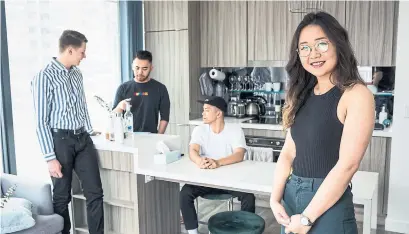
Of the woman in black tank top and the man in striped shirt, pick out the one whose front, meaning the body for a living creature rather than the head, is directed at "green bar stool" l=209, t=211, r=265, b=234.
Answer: the man in striped shirt

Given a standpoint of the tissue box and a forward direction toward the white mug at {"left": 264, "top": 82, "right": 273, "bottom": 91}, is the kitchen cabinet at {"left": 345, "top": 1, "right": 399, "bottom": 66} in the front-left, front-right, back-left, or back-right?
front-right

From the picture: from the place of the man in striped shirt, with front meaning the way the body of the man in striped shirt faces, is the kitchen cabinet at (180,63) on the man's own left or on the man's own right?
on the man's own left

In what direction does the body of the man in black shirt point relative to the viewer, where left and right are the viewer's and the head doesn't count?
facing the viewer

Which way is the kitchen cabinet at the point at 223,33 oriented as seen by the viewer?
toward the camera

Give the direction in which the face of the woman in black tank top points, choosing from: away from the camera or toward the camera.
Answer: toward the camera

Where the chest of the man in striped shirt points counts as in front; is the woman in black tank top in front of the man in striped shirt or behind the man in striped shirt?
in front

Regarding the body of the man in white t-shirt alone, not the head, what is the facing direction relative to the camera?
toward the camera

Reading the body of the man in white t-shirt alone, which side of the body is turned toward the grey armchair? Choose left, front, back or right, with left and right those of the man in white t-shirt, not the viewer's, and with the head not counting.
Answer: right

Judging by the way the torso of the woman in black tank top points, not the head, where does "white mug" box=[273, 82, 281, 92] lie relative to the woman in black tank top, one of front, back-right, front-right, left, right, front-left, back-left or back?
back-right

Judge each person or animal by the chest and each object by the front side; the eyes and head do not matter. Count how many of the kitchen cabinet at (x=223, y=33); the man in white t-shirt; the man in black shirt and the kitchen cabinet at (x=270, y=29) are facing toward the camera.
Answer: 4

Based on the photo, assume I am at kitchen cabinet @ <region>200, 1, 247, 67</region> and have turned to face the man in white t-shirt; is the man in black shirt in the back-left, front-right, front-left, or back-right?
front-right

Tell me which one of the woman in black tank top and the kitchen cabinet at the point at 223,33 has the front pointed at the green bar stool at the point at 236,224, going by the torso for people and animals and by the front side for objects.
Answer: the kitchen cabinet

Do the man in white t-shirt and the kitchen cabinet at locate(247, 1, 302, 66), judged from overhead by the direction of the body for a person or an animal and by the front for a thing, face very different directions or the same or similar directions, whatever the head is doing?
same or similar directions

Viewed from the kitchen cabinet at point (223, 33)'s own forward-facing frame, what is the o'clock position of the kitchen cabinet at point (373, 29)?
the kitchen cabinet at point (373, 29) is roughly at 10 o'clock from the kitchen cabinet at point (223, 33).

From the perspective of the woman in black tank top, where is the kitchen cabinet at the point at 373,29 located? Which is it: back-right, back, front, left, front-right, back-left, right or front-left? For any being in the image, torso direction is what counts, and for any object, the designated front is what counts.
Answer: back-right
